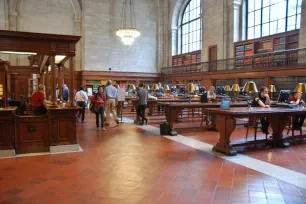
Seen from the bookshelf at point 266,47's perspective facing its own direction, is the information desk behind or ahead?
ahead

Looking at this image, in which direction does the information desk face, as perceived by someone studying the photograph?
facing the viewer

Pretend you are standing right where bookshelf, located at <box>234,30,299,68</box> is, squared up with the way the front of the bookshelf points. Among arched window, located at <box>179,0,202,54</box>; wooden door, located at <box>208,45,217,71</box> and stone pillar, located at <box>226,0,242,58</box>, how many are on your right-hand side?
3

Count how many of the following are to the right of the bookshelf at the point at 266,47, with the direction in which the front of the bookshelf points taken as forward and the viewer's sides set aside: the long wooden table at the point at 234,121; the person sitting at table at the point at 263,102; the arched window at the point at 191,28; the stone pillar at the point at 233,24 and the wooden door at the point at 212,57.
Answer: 3

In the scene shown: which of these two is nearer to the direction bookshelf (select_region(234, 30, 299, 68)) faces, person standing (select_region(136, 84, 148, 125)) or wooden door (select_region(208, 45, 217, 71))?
the person standing

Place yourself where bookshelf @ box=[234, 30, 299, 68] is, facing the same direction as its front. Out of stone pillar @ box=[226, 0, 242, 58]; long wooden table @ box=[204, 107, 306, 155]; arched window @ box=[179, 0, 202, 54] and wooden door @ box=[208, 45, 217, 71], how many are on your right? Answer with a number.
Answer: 3

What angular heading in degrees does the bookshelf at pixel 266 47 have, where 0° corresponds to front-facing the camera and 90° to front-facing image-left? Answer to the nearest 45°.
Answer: approximately 45°

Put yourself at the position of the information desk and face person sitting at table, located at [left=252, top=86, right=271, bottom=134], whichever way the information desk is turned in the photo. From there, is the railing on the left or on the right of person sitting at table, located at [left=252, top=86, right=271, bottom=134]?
left

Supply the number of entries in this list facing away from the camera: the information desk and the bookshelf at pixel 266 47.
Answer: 0

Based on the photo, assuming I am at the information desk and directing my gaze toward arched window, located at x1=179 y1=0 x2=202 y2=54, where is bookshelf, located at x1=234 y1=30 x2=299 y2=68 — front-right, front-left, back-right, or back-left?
front-right
